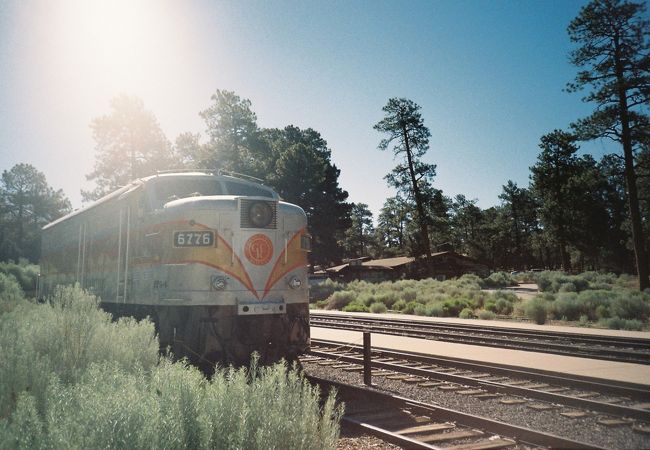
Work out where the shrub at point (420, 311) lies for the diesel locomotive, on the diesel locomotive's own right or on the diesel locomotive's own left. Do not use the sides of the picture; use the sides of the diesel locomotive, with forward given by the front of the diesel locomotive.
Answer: on the diesel locomotive's own left

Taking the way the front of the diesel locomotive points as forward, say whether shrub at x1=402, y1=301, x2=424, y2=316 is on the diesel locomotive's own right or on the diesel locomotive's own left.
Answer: on the diesel locomotive's own left

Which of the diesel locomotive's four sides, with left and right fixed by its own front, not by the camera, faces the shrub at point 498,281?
left

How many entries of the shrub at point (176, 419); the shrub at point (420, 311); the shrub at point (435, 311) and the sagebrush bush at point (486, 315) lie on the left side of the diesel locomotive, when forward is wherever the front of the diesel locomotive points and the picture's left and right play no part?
3

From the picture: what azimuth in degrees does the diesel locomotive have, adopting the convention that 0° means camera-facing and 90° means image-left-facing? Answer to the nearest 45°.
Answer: approximately 315°

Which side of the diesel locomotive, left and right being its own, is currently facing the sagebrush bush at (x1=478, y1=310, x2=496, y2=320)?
left

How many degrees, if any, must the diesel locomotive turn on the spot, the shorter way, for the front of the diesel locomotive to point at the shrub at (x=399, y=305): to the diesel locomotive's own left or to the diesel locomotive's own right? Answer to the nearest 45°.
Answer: approximately 90° to the diesel locomotive's own left

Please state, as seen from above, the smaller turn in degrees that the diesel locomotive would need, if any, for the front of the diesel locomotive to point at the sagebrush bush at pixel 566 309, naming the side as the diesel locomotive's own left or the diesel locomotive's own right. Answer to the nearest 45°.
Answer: approximately 90° to the diesel locomotive's own left

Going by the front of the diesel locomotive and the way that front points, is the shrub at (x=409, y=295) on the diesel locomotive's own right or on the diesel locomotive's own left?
on the diesel locomotive's own left

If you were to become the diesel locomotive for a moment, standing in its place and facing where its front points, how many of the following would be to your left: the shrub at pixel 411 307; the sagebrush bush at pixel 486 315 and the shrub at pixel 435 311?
3
